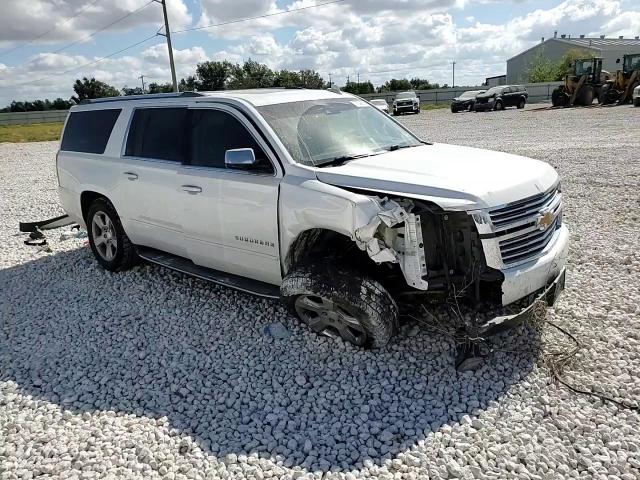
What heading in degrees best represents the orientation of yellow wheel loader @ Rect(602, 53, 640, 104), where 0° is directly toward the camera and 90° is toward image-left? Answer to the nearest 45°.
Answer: approximately 45°

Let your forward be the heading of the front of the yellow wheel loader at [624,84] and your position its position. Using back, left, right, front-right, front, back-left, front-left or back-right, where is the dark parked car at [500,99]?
front-right

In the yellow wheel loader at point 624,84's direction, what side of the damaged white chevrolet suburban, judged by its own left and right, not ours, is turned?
left

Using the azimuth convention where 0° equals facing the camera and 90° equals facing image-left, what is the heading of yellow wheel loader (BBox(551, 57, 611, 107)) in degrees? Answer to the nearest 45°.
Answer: approximately 45°

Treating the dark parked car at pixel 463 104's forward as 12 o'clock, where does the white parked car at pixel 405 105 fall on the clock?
the white parked car at pixel 405 105 is roughly at 1 o'clock from the dark parked car at pixel 463 104.

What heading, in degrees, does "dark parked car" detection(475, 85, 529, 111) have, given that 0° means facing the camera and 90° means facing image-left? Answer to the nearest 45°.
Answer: approximately 45°

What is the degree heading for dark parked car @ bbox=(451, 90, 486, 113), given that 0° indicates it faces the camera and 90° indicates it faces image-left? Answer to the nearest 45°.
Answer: approximately 45°

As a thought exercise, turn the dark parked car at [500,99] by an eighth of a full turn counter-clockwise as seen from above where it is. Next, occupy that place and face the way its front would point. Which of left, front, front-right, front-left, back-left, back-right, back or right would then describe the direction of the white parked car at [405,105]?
right

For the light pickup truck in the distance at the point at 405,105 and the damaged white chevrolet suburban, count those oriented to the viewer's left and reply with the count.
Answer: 0

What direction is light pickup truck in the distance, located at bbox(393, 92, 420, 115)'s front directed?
toward the camera

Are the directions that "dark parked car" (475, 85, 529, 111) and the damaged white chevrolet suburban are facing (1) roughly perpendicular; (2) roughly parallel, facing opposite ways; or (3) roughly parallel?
roughly perpendicular

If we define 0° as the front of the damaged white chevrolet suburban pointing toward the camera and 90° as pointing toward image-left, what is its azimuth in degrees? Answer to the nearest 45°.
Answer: approximately 315°

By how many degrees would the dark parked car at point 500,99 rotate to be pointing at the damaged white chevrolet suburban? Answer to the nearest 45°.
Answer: approximately 45° to its left
